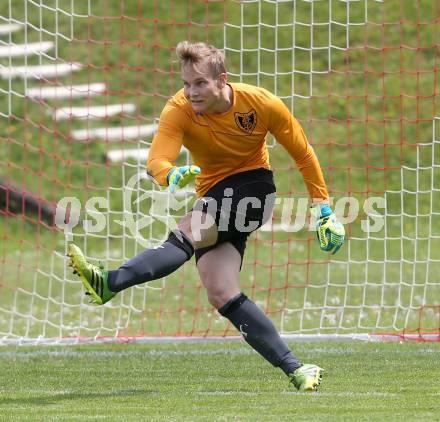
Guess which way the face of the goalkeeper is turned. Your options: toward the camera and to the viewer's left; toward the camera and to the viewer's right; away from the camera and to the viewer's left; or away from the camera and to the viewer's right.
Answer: toward the camera and to the viewer's left

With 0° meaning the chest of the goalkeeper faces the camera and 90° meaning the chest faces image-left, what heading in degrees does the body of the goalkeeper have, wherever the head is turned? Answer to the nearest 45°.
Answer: approximately 45°
